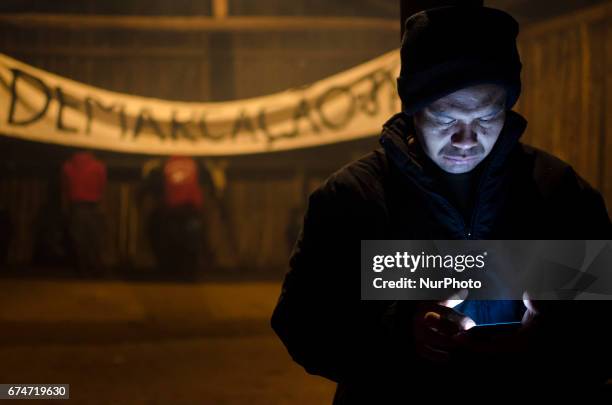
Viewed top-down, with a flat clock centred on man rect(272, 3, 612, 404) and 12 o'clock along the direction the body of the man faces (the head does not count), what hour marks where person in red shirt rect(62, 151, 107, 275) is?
The person in red shirt is roughly at 5 o'clock from the man.

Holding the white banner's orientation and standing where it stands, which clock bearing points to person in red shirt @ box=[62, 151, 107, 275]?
The person in red shirt is roughly at 4 o'clock from the white banner.

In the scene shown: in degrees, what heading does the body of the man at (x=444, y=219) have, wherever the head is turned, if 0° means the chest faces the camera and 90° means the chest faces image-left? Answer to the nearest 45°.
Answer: approximately 0°

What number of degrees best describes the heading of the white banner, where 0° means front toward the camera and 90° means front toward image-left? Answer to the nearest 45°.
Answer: approximately 0°

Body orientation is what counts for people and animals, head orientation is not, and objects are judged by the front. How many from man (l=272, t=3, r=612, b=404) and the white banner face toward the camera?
2

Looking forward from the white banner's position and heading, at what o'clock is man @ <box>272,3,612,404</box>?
The man is roughly at 12 o'clock from the white banner.

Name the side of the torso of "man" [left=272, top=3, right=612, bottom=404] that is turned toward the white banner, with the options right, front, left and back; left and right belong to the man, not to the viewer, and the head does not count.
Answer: back
